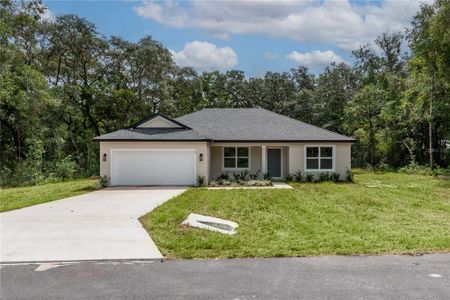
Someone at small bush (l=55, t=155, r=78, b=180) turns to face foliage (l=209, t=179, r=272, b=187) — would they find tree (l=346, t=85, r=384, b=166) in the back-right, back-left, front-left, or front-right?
front-left

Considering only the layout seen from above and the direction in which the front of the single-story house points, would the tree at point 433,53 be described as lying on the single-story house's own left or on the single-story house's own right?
on the single-story house's own left

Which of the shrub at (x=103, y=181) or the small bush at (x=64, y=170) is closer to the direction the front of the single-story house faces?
the shrub

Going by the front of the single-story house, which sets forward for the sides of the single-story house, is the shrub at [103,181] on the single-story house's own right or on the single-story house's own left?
on the single-story house's own right

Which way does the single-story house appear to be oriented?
toward the camera

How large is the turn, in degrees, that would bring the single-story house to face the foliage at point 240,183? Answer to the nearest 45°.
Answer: approximately 45° to its left

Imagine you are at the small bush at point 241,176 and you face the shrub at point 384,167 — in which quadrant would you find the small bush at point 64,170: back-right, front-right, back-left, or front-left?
back-left

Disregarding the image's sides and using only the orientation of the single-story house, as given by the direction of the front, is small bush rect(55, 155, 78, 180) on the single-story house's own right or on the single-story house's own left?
on the single-story house's own right

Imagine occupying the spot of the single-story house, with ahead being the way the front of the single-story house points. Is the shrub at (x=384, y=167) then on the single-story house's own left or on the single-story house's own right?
on the single-story house's own left

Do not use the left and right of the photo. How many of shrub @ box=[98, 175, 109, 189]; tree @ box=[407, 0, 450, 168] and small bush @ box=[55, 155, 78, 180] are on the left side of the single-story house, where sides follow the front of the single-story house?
1
